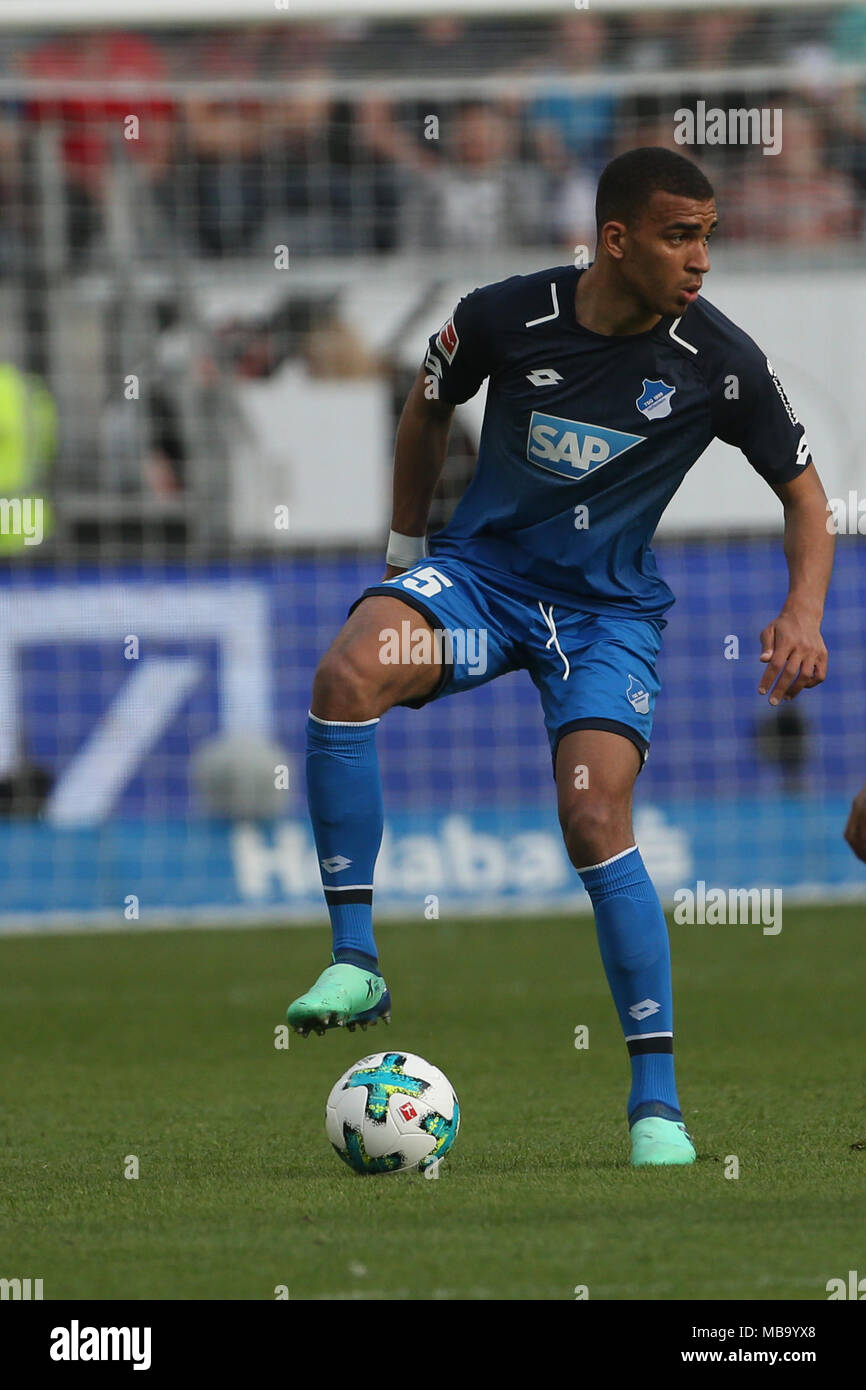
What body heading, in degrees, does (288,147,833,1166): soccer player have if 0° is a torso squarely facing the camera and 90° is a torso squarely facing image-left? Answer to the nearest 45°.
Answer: approximately 0°
